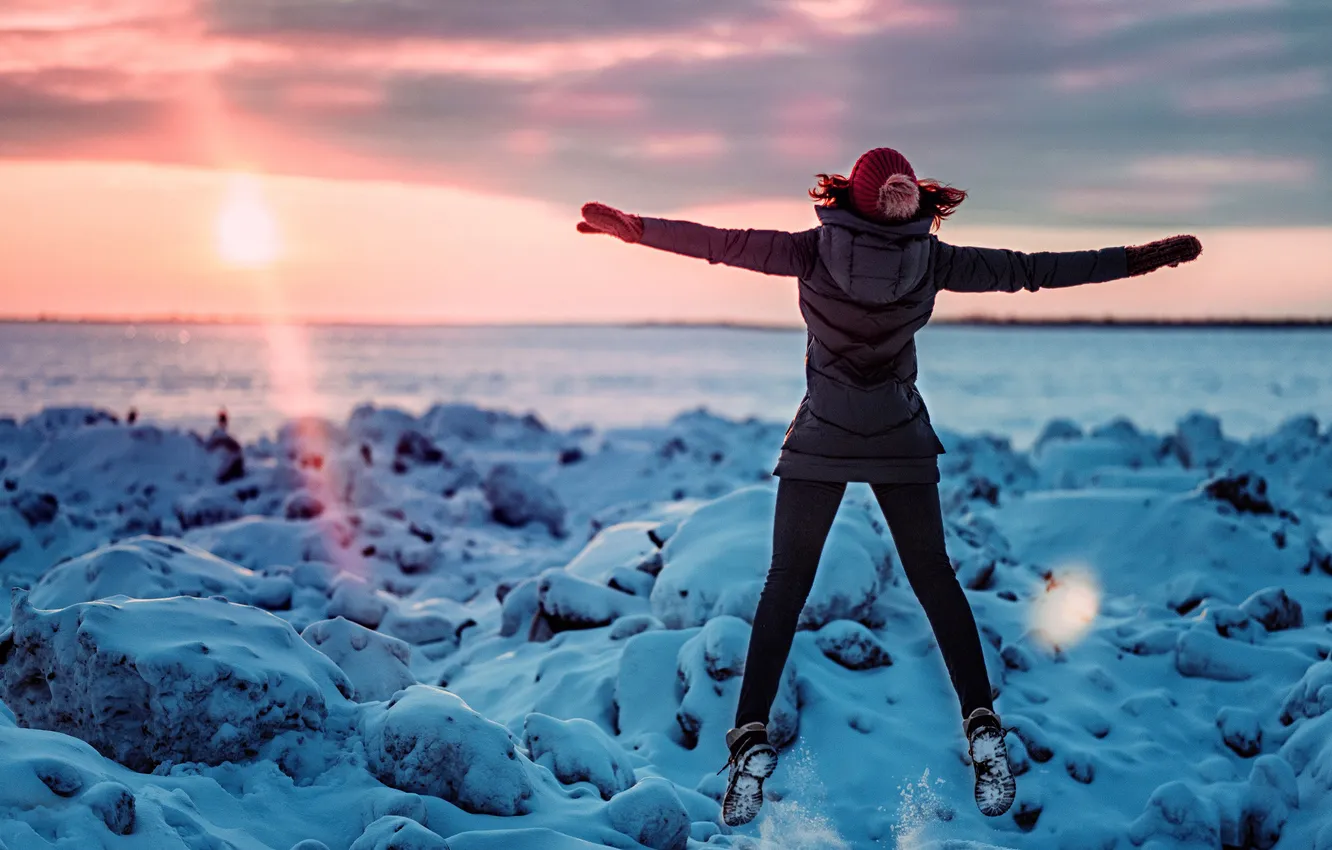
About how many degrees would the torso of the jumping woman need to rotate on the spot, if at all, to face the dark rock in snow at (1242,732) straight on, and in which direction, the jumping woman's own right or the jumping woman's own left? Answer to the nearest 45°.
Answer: approximately 45° to the jumping woman's own right

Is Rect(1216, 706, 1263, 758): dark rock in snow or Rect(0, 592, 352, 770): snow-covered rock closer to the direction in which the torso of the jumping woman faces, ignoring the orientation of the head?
the dark rock in snow

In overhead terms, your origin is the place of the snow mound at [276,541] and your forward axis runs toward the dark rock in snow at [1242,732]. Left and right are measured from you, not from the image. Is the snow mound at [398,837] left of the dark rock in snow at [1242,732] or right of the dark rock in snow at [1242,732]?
right

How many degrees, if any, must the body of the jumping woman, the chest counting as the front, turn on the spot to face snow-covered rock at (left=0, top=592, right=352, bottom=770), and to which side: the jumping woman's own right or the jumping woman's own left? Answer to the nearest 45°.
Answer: approximately 90° to the jumping woman's own left

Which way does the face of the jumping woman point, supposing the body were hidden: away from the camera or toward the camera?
away from the camera

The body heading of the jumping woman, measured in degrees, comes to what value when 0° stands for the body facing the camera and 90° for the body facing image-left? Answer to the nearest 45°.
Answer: approximately 180°
